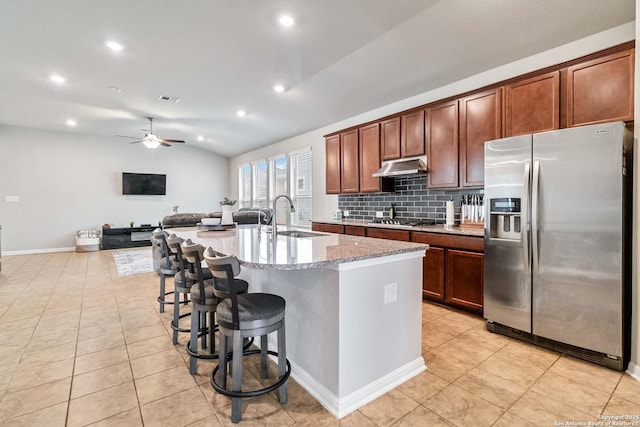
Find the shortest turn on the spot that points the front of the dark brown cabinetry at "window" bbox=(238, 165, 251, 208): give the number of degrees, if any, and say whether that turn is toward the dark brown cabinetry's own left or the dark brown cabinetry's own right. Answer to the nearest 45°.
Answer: approximately 90° to the dark brown cabinetry's own right

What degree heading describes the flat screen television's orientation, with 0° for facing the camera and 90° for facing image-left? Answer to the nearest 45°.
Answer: approximately 0°

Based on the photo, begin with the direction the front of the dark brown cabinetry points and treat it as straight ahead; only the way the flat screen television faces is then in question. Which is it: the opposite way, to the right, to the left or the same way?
to the left

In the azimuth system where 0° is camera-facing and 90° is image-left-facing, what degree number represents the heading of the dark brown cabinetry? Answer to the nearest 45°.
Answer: approximately 45°

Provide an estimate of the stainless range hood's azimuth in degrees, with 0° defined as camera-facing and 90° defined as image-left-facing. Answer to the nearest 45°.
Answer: approximately 45°

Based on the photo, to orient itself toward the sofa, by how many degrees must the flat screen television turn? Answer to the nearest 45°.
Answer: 0° — it already faces it

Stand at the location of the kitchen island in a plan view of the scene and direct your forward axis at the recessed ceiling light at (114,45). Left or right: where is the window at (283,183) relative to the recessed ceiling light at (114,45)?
right

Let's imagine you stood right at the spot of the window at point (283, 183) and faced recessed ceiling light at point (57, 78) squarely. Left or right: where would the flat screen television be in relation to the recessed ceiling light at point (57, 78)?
right

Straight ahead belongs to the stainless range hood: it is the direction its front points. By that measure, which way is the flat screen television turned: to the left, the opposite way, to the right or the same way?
to the left
